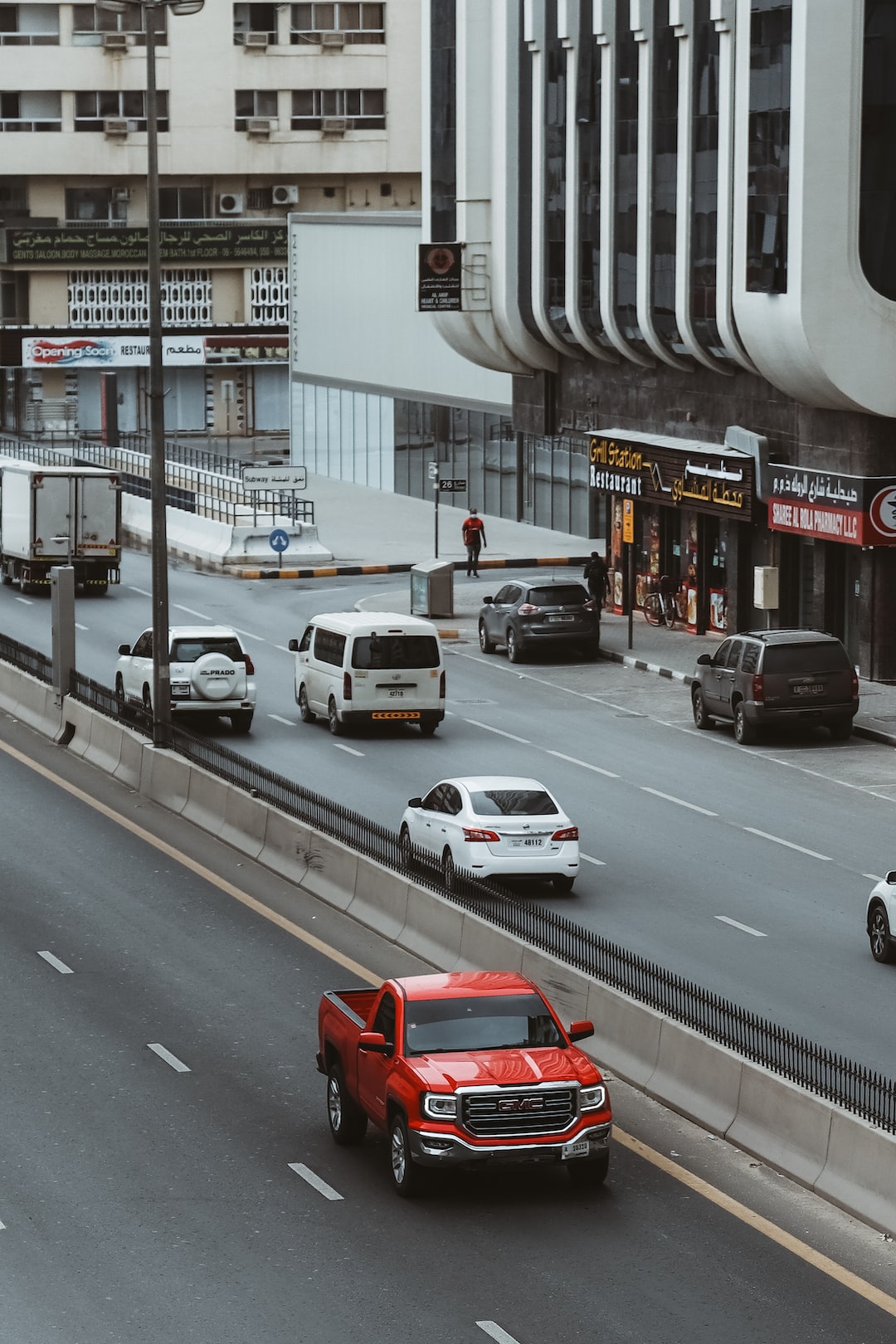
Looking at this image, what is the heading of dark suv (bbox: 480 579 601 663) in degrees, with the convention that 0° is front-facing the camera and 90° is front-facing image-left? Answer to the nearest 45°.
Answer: approximately 135°

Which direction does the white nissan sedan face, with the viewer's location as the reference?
facing away from the viewer and to the left of the viewer

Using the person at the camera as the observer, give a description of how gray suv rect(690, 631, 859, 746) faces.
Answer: facing away from the viewer and to the left of the viewer

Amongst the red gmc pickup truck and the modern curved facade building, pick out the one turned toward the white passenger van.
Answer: the modern curved facade building

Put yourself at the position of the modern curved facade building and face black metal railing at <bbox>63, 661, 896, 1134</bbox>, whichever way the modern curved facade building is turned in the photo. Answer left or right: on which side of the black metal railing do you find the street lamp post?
right

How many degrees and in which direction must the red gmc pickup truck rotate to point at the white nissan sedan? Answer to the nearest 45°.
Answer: approximately 135° to its left

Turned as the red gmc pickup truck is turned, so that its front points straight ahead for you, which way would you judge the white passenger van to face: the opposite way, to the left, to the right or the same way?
the opposite way

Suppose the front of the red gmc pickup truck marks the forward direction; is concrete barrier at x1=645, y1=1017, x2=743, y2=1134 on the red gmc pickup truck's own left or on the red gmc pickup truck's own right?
on the red gmc pickup truck's own left

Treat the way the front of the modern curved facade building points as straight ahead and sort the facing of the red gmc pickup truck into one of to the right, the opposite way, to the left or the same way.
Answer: to the left

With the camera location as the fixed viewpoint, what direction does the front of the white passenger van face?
facing away from the viewer and to the left of the viewer

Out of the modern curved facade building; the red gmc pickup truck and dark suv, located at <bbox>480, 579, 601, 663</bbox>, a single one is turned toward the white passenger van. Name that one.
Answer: the modern curved facade building

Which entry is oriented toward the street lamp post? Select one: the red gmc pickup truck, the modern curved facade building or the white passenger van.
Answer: the modern curved facade building

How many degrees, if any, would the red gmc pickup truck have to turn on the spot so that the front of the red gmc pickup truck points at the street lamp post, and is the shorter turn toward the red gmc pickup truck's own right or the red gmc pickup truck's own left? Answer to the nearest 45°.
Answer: approximately 135° to the red gmc pickup truck's own left

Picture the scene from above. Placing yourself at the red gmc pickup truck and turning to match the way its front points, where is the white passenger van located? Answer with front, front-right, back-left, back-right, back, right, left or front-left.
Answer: back-left

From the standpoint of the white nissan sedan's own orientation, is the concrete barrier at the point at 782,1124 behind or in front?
behind

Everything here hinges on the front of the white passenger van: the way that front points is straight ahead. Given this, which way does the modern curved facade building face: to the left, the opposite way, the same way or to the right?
to the left
